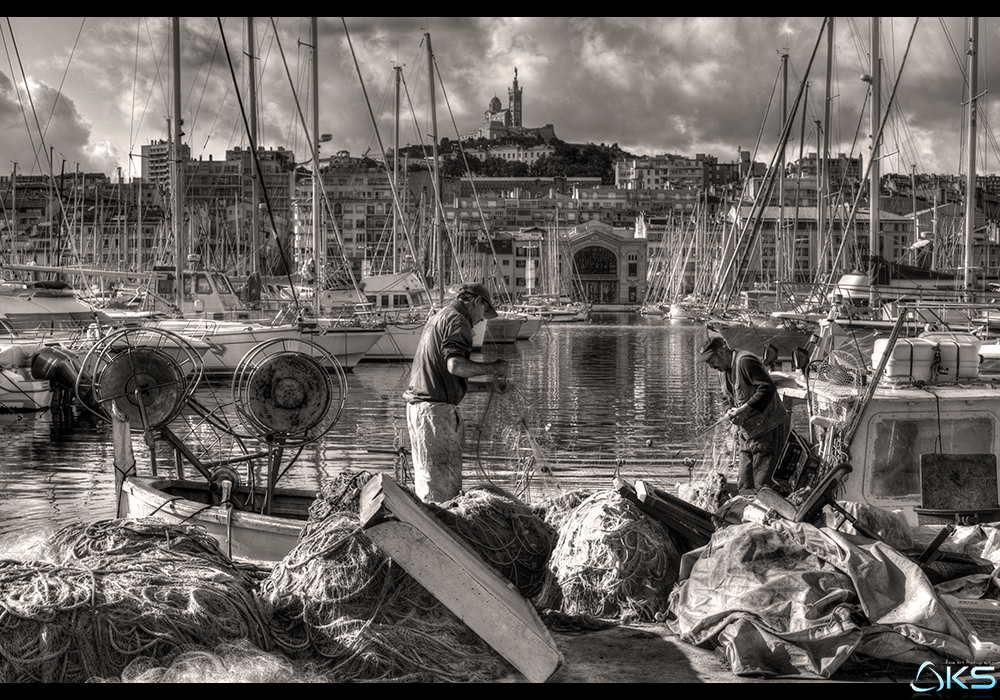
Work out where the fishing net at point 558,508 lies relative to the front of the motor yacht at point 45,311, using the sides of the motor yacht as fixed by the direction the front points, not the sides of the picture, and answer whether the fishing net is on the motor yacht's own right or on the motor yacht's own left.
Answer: on the motor yacht's own right

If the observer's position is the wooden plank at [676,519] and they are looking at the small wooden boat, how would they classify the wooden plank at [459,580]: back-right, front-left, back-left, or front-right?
front-left

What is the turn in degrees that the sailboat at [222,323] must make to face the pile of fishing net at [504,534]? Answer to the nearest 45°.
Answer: approximately 90° to its right

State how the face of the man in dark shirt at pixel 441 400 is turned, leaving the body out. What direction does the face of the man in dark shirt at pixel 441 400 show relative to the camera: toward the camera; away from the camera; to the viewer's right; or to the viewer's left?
to the viewer's right

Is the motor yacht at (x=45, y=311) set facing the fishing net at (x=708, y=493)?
no

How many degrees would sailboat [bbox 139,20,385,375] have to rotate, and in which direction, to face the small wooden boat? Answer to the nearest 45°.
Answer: approximately 90° to its right

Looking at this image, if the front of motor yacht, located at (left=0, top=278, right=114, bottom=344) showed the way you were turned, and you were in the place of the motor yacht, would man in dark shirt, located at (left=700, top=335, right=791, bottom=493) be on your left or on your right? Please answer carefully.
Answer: on your right

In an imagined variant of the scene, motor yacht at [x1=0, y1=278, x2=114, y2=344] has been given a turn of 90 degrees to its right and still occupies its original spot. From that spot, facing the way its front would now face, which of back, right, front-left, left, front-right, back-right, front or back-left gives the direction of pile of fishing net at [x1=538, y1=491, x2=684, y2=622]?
front

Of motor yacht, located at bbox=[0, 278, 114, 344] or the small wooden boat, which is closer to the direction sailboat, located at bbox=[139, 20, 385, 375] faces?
the small wooden boat

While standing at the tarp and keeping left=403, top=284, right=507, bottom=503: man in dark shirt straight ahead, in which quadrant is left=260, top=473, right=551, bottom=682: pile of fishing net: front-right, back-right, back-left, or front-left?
front-left

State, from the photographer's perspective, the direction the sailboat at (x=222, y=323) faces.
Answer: facing to the right of the viewer

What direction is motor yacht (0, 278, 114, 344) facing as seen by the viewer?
to the viewer's right

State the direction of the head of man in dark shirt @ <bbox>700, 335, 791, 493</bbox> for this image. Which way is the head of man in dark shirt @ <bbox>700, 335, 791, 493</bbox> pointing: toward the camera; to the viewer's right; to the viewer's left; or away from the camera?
to the viewer's left

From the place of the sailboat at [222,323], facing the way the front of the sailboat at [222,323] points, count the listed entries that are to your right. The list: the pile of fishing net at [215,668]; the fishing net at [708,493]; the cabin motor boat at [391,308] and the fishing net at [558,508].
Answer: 3

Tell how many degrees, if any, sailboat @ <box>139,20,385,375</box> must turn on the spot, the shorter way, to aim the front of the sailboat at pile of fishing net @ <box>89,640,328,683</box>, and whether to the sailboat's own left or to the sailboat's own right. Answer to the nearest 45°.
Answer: approximately 90° to the sailboat's own right

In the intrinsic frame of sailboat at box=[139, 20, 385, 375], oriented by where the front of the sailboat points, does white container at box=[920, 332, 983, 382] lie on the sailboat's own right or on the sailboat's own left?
on the sailboat's own right

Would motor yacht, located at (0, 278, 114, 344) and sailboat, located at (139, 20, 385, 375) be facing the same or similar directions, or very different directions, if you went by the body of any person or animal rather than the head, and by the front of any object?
same or similar directions
